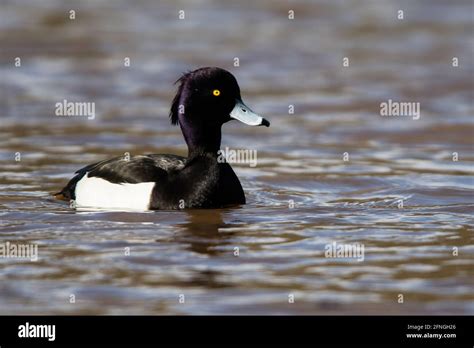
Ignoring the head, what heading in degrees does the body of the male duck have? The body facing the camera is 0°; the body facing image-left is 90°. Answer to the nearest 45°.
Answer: approximately 270°
